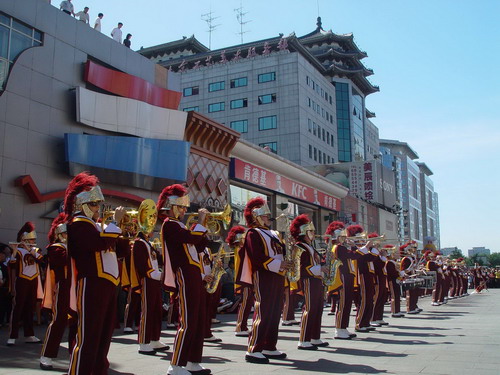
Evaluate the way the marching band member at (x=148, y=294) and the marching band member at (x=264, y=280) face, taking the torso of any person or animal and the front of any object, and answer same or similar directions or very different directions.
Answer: same or similar directions

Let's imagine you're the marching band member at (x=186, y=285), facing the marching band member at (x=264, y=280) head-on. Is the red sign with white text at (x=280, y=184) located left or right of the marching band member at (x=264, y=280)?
left

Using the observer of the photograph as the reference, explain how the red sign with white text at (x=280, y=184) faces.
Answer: facing the viewer and to the right of the viewer
